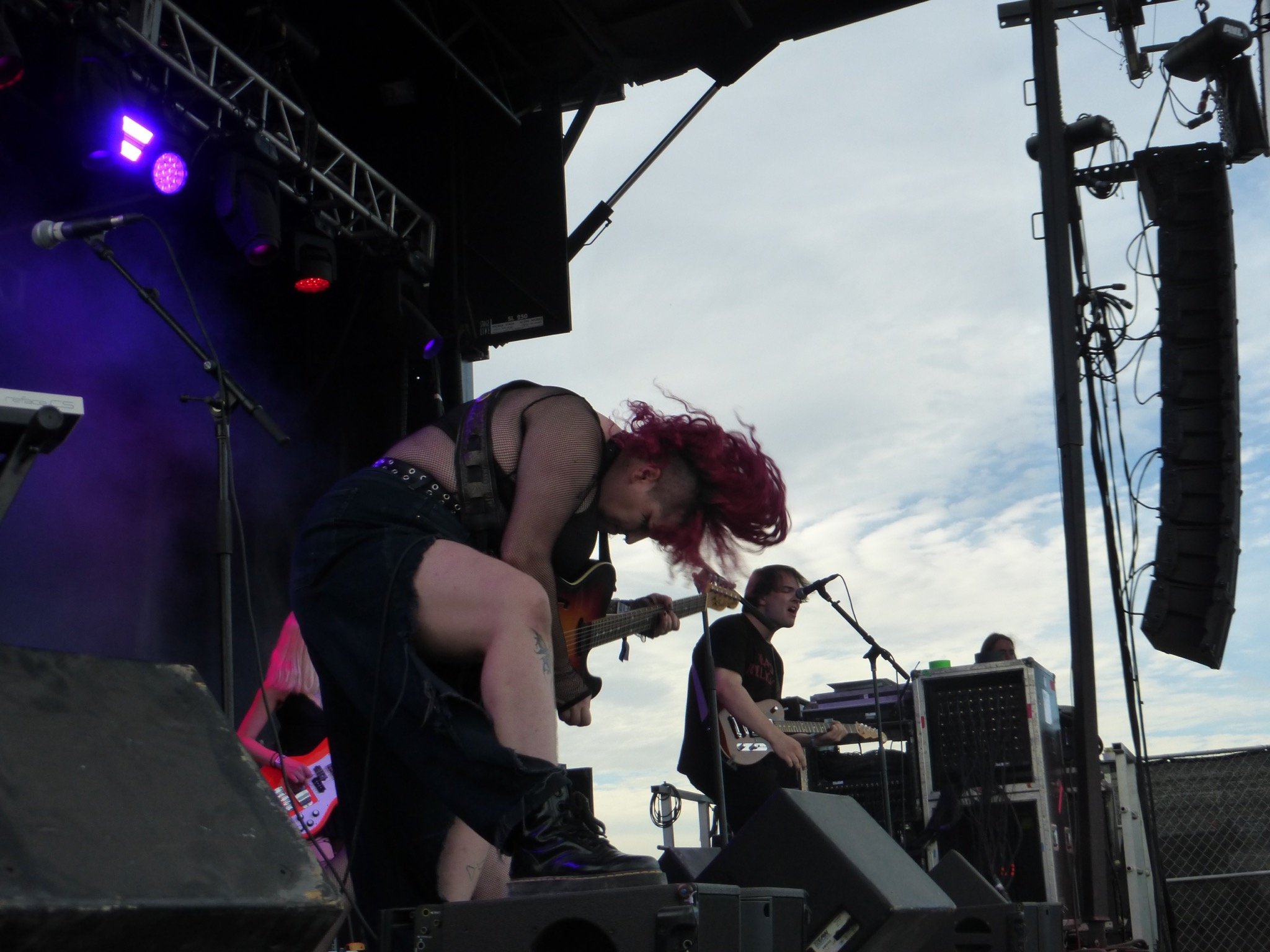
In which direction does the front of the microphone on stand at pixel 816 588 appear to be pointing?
to the viewer's left

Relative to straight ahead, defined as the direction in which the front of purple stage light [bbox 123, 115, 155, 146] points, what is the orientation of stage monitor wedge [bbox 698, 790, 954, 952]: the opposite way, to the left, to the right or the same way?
the opposite way

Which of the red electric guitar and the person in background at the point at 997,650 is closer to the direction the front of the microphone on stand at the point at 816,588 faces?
the red electric guitar

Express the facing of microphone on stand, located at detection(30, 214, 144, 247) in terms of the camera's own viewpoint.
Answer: facing to the left of the viewer

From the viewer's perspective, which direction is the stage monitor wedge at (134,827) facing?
away from the camera

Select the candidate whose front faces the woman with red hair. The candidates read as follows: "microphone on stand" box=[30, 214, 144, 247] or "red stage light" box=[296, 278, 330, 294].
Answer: the red stage light

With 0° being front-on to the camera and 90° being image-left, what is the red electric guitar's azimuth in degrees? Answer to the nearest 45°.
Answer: approximately 0°

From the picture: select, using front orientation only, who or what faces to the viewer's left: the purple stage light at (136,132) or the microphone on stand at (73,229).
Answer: the microphone on stand

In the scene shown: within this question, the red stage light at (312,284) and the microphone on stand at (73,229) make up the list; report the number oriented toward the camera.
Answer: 1

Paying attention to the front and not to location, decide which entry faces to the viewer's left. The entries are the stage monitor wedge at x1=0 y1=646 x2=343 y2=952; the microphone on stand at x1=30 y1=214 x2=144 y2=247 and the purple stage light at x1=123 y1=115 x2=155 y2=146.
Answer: the microphone on stand

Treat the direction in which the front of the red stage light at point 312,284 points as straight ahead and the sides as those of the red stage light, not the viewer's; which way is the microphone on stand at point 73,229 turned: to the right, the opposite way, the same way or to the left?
to the right
